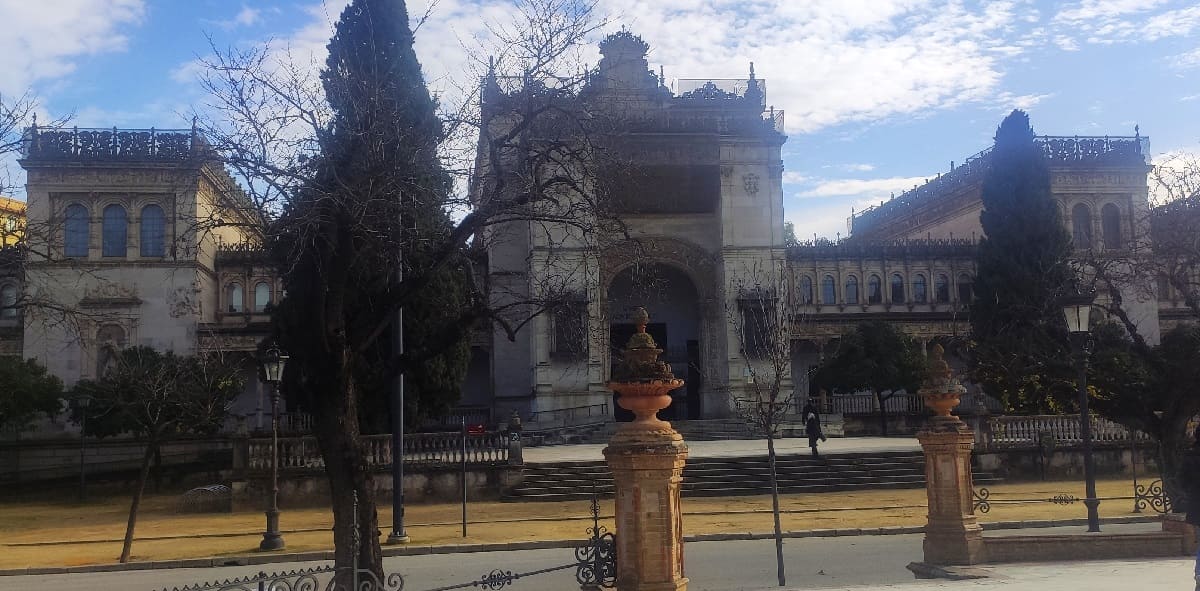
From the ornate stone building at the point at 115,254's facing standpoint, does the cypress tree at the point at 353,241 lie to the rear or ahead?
ahead

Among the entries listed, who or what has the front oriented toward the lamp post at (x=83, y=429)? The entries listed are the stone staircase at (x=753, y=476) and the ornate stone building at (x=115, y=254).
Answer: the ornate stone building

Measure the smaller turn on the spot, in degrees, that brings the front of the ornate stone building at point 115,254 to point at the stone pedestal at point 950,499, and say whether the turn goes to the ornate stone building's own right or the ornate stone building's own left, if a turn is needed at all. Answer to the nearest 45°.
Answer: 0° — it already faces it

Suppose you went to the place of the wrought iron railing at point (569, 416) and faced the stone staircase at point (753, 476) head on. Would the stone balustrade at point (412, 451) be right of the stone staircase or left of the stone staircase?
right

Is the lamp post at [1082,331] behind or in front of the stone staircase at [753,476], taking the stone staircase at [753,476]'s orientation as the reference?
in front

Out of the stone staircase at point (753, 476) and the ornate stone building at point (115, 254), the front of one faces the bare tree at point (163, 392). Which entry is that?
the ornate stone building

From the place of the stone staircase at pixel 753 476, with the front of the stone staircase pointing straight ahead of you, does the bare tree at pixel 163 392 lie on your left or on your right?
on your right

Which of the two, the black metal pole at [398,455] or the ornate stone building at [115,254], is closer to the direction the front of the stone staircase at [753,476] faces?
the black metal pole

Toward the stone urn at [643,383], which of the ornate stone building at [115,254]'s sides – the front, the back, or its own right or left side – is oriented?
front
